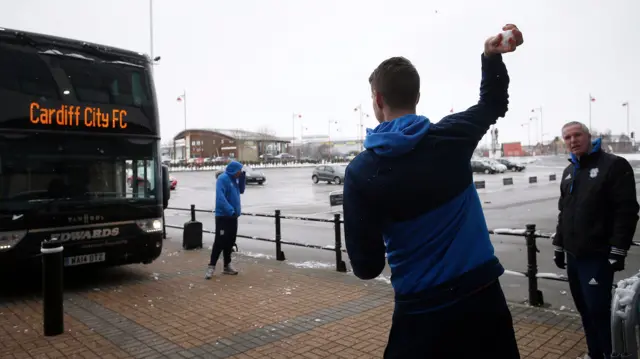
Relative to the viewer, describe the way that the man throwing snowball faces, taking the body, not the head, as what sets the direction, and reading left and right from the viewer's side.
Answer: facing away from the viewer and to the left of the viewer

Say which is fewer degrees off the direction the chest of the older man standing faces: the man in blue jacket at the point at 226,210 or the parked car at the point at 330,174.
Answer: the man in blue jacket

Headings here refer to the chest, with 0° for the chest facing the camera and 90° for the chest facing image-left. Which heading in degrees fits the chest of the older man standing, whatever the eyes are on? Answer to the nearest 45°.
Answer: approximately 45°

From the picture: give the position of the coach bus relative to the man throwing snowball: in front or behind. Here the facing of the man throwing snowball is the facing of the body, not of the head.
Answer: in front

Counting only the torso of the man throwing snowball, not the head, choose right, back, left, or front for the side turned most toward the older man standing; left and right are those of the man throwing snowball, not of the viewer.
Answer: right

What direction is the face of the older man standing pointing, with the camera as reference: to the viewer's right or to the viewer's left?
to the viewer's left

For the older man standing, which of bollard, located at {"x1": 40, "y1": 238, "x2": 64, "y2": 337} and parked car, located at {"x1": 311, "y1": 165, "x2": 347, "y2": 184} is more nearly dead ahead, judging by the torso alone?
the bollard

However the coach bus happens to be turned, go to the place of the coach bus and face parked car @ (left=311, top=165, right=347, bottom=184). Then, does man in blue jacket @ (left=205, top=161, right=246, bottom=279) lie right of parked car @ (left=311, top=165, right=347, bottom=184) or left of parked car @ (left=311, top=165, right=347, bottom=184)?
right

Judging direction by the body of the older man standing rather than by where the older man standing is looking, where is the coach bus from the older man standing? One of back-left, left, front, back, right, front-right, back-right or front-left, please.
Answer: front-right

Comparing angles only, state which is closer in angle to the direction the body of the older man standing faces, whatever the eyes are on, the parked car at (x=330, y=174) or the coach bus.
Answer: the coach bus

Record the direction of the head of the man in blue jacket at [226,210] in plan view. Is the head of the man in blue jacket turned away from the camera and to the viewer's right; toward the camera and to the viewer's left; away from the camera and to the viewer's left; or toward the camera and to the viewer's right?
toward the camera and to the viewer's right

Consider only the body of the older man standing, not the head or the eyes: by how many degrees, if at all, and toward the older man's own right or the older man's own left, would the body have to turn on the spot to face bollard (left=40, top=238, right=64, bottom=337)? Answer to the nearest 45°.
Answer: approximately 45° to the older man's own right

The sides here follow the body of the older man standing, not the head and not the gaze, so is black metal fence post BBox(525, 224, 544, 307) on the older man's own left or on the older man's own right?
on the older man's own right
